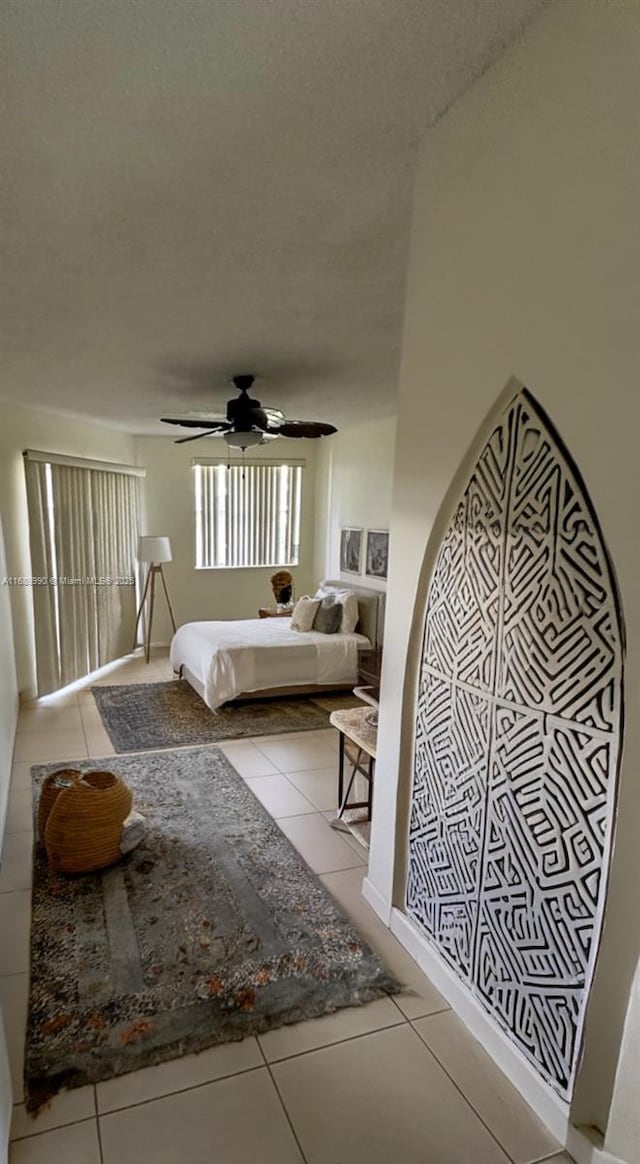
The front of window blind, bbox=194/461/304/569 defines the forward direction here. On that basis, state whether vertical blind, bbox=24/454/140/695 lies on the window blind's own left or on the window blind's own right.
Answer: on the window blind's own right

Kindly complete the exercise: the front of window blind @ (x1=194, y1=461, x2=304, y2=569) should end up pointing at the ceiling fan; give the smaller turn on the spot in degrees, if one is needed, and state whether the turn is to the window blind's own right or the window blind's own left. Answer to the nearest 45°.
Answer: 0° — it already faces it

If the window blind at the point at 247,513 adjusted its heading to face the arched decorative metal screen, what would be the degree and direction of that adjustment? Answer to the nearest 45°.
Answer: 0° — it already faces it

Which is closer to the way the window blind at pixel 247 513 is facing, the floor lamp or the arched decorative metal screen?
the arched decorative metal screen

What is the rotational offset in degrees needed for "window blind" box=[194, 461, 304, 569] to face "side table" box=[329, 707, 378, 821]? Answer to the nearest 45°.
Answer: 0° — it already faces it

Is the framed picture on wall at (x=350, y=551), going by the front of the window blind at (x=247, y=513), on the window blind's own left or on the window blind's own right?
on the window blind's own left

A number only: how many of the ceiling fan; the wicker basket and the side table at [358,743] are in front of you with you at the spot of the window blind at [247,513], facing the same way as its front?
3

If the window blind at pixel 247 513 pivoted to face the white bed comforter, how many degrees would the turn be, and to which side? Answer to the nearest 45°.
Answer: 0° — it already faces it

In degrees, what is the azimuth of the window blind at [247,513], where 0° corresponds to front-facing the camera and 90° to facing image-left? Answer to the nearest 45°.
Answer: approximately 0°
